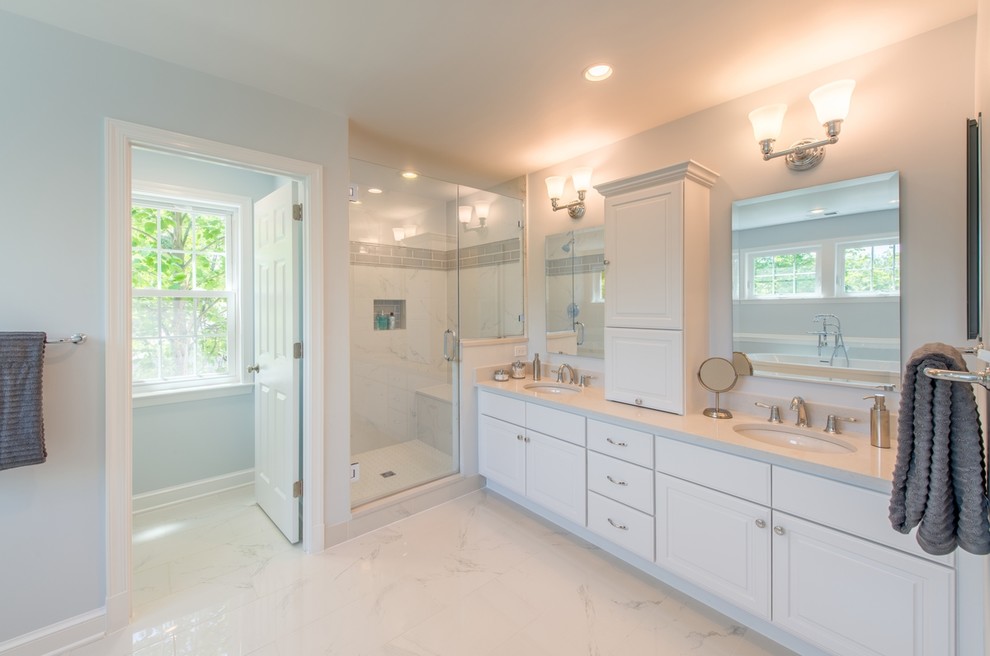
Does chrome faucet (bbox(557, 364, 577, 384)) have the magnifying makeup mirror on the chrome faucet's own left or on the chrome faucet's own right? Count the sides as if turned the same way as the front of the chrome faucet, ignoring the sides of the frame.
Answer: on the chrome faucet's own left

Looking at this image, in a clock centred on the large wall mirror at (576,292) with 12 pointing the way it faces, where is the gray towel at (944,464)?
The gray towel is roughly at 10 o'clock from the large wall mirror.

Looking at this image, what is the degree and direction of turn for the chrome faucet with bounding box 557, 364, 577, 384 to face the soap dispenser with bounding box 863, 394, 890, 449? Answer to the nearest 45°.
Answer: approximately 90° to its left

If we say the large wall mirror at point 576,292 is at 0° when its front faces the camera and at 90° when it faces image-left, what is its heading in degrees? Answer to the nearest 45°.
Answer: approximately 45°

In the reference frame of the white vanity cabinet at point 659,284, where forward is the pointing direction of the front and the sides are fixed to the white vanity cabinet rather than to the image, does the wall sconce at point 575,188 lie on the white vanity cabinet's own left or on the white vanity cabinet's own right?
on the white vanity cabinet's own right

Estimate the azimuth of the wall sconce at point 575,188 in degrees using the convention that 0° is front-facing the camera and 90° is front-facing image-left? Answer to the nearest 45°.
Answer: approximately 45°

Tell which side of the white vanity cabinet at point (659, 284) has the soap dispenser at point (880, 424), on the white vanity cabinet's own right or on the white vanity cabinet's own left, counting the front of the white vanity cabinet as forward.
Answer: on the white vanity cabinet's own left

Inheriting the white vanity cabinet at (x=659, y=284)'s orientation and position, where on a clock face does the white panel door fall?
The white panel door is roughly at 1 o'clock from the white vanity cabinet.

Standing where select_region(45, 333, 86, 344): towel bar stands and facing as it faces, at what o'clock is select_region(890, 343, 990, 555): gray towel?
The gray towel is roughly at 11 o'clock from the towel bar.

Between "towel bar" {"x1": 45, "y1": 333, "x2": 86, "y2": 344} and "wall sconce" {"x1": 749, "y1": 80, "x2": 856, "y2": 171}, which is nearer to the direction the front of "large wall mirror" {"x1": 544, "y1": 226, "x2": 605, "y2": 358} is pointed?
the towel bar

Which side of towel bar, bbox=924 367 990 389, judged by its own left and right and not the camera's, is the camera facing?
left

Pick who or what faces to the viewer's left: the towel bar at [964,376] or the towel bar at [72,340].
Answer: the towel bar at [964,376]

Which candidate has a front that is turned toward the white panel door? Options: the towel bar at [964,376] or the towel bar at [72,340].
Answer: the towel bar at [964,376]

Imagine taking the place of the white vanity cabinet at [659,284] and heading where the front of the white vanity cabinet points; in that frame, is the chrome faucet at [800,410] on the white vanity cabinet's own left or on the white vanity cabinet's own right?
on the white vanity cabinet's own left
